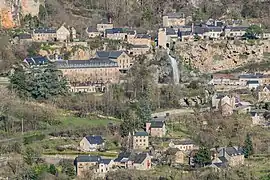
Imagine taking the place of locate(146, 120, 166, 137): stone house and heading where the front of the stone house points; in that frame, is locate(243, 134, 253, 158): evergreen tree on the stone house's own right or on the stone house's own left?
on the stone house's own left

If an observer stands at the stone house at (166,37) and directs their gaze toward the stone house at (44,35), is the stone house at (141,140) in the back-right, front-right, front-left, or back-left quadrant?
front-left

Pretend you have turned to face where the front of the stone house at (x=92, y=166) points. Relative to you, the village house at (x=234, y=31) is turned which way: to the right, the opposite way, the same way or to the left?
the same way

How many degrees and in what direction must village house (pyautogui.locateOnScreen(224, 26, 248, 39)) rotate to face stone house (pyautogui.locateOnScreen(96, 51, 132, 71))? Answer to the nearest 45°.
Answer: approximately 45° to its right

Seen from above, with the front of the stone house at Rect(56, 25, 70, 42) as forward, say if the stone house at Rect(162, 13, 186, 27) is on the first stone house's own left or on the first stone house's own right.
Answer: on the first stone house's own left

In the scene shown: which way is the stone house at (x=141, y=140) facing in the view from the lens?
facing the viewer

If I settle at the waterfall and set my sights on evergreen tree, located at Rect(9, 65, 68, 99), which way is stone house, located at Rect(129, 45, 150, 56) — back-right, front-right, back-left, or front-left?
front-right

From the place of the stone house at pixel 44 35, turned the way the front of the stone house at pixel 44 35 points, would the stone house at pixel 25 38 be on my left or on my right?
on my right

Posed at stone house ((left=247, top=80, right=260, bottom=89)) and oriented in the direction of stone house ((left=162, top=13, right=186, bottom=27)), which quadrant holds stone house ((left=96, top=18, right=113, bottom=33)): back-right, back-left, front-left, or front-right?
front-left

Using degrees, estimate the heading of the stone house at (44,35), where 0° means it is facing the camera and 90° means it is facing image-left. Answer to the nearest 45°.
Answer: approximately 0°

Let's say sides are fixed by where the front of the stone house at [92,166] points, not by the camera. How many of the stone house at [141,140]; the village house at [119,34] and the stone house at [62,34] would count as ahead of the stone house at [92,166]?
0

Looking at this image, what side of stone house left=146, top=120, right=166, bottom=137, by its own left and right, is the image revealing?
front

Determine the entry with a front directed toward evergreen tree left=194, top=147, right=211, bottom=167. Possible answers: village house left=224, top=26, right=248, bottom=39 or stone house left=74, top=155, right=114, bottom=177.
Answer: the village house

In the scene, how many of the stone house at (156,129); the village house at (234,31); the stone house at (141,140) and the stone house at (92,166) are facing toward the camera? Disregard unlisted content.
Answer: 4

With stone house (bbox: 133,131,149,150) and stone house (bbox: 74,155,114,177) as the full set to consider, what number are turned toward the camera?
2

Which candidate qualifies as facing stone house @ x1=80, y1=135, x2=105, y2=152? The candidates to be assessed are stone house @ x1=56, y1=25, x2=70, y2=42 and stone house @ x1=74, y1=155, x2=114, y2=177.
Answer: stone house @ x1=56, y1=25, x2=70, y2=42

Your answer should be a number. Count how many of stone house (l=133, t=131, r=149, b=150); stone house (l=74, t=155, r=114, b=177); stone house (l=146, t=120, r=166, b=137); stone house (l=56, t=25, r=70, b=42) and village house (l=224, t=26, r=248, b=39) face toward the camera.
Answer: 5
